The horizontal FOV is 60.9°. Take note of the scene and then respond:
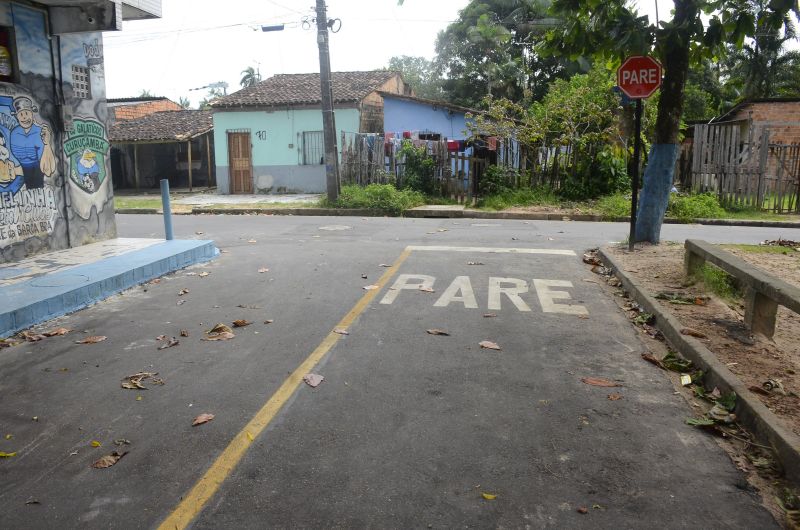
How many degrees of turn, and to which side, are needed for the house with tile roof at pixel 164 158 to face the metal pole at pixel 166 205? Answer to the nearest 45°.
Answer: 0° — it already faces it

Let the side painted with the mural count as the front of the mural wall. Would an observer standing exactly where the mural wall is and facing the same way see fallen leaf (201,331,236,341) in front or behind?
in front

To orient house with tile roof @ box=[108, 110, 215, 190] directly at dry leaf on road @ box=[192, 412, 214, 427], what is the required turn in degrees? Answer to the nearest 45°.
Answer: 0° — it already faces it

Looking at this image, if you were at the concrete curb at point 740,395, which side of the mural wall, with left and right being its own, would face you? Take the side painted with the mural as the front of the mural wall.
front

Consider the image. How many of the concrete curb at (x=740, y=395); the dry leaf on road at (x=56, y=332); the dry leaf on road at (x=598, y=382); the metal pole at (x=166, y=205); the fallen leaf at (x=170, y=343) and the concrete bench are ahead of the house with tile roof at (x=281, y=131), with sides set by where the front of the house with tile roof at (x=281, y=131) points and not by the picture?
6

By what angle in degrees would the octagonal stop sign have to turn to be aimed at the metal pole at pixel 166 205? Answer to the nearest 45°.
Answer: approximately 90° to its right

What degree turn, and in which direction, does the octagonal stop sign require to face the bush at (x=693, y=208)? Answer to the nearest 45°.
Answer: approximately 180°

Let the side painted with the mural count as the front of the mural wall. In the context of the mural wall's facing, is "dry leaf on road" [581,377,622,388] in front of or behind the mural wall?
in front

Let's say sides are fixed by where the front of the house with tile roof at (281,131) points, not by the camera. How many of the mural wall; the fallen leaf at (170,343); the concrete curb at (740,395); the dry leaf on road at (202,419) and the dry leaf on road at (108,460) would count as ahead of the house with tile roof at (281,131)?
5

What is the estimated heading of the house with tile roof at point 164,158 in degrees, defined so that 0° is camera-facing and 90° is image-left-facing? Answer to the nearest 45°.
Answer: approximately 0°

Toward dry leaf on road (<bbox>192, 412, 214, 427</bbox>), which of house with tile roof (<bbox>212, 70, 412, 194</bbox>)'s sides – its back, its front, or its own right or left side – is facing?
front

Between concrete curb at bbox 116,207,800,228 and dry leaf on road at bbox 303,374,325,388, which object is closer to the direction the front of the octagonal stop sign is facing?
the dry leaf on road

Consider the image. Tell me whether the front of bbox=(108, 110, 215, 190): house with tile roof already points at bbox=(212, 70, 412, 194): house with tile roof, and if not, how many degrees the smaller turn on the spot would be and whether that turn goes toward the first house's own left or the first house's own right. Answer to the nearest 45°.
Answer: approximately 45° to the first house's own left

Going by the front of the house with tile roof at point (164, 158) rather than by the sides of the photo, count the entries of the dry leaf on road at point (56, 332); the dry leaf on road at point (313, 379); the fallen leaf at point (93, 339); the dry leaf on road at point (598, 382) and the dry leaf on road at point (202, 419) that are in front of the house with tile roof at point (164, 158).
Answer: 5

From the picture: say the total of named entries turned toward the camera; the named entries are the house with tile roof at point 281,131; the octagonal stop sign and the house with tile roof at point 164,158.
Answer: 3
